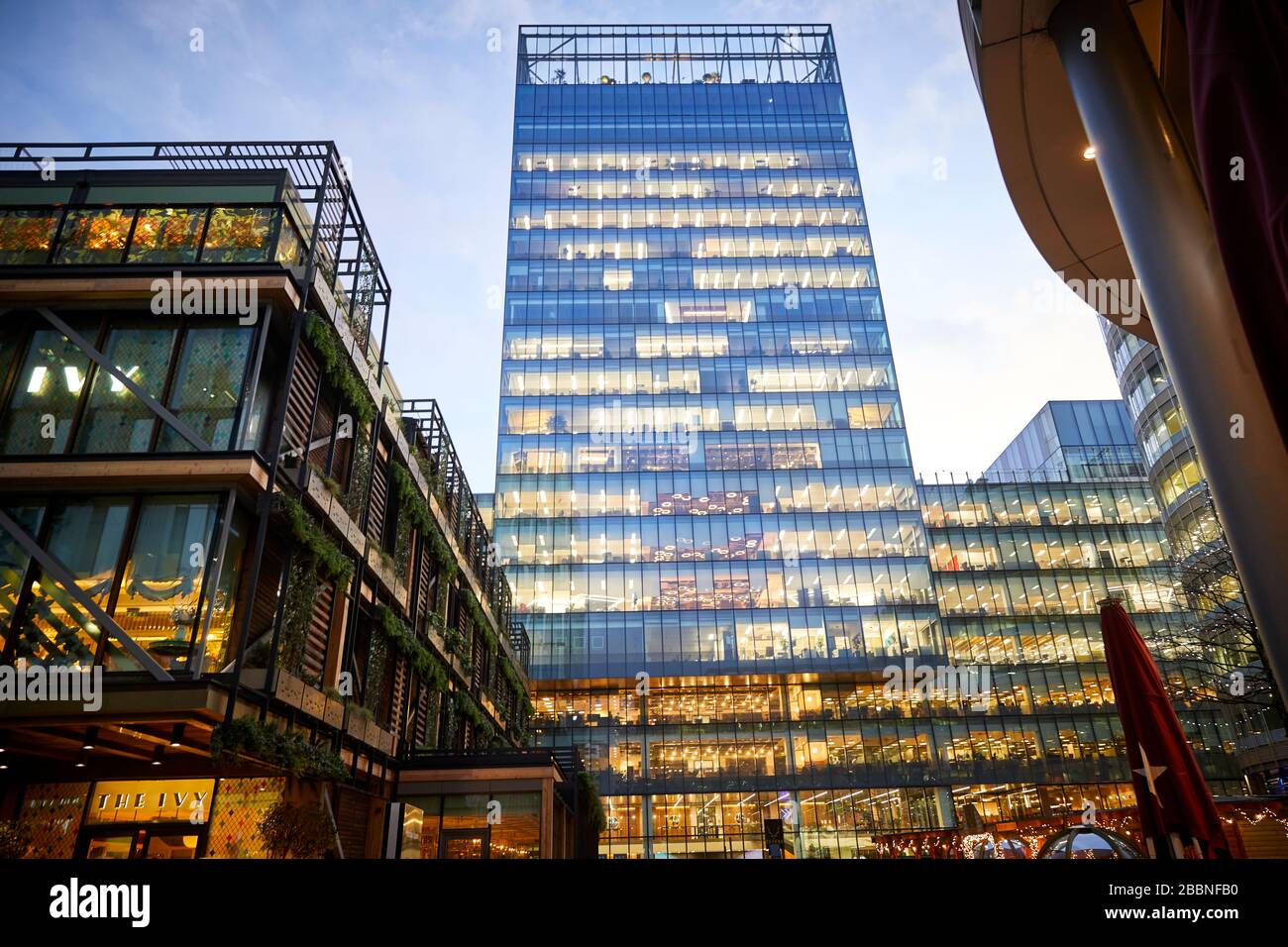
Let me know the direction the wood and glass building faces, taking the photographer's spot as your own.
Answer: facing the viewer

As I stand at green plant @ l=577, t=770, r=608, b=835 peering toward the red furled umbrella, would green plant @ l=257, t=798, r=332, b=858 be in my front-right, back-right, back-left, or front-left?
front-right

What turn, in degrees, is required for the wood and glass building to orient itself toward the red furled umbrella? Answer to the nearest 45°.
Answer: approximately 45° to its left

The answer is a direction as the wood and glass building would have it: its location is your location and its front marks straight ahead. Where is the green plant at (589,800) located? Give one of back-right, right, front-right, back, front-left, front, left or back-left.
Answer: back-left
